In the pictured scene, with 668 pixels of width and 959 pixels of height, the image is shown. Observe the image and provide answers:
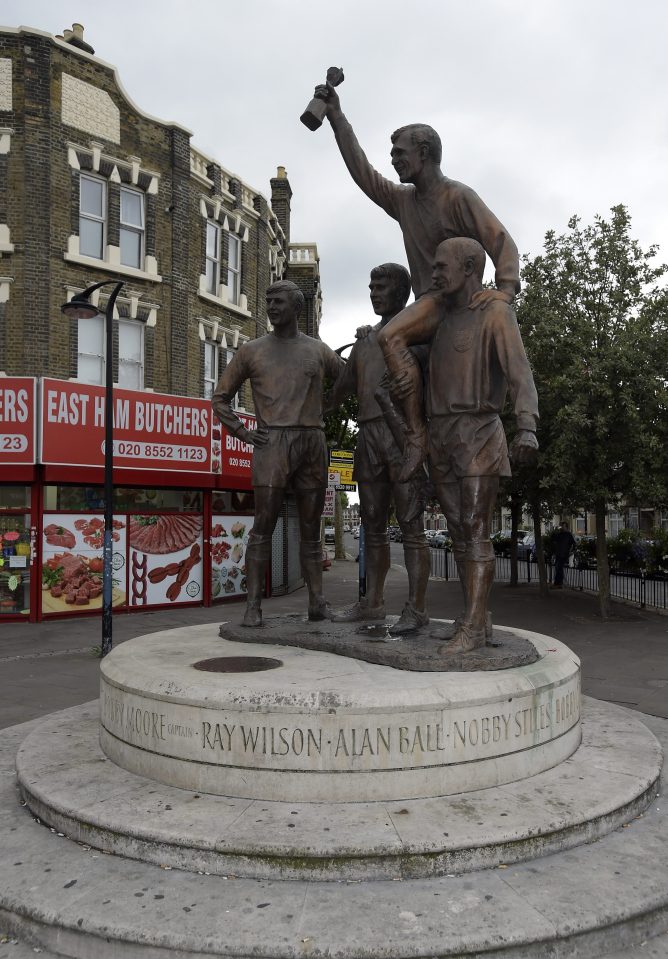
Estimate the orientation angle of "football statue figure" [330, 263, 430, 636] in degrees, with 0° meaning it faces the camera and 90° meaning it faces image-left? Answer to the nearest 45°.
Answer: approximately 45°

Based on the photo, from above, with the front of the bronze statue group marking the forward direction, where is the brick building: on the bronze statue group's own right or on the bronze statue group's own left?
on the bronze statue group's own right

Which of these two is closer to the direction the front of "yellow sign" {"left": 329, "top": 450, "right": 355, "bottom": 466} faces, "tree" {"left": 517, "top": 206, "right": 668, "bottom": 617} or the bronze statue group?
the bronze statue group

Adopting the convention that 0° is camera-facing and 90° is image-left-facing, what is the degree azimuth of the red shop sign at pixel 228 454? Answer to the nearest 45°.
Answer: approximately 315°

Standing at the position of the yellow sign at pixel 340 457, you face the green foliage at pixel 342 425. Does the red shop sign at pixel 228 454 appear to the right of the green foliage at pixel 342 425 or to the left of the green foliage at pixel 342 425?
left

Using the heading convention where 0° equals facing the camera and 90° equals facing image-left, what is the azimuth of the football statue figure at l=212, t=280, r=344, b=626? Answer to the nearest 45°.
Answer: approximately 0°

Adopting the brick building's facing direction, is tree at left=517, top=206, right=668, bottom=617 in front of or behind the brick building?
in front

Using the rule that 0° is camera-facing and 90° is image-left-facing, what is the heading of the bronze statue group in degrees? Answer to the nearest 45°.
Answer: approximately 45°
